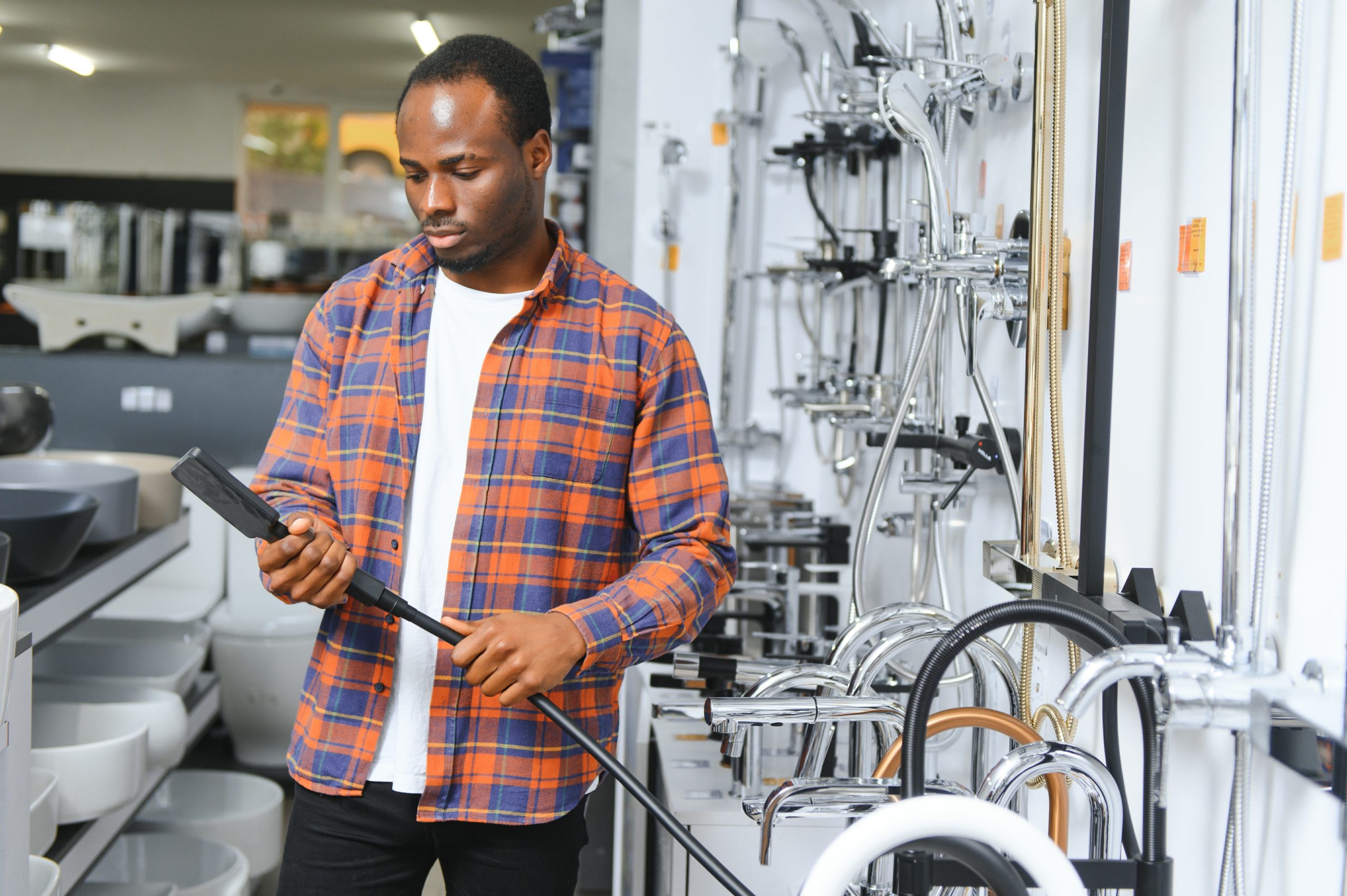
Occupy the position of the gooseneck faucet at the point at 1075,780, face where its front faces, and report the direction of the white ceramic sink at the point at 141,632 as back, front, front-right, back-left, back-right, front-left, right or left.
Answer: front-right

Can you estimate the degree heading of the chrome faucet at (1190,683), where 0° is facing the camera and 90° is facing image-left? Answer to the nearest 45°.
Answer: approximately 90°

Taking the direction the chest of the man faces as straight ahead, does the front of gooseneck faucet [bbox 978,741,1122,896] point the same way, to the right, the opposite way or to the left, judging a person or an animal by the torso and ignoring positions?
to the right

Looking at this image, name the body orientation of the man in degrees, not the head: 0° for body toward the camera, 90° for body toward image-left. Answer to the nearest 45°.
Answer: approximately 45°

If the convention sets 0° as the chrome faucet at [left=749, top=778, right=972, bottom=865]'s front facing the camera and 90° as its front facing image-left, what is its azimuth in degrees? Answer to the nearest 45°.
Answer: approximately 90°

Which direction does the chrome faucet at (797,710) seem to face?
to the viewer's left

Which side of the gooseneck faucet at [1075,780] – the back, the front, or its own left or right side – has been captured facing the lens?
left

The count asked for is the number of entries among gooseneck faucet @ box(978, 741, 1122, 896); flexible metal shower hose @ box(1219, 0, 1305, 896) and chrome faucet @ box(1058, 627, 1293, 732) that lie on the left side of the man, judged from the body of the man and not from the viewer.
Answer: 3

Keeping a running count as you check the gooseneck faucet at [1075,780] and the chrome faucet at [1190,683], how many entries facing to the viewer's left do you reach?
2

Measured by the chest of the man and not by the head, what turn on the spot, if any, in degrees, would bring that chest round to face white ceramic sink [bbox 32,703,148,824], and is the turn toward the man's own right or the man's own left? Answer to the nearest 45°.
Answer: approximately 90° to the man's own right

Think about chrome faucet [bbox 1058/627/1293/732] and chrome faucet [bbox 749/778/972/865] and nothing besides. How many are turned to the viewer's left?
2
